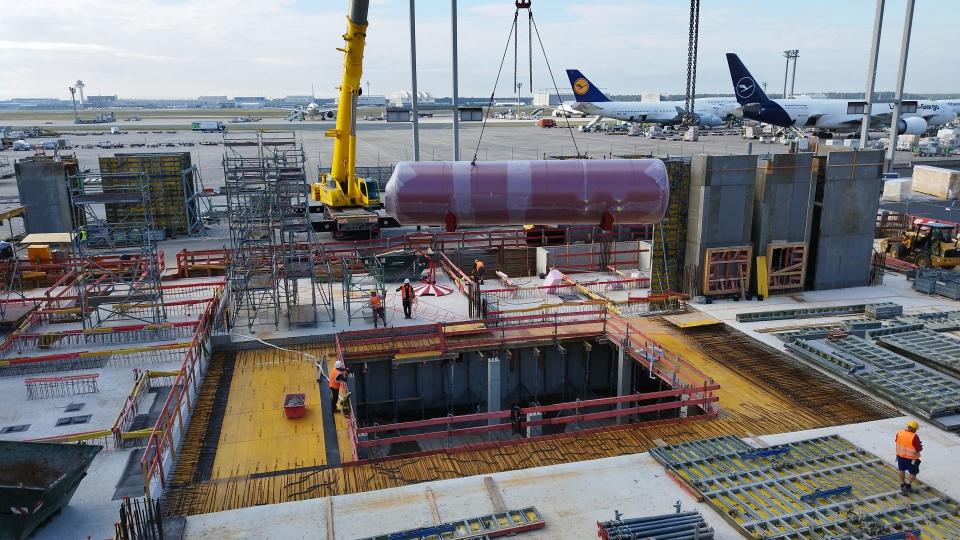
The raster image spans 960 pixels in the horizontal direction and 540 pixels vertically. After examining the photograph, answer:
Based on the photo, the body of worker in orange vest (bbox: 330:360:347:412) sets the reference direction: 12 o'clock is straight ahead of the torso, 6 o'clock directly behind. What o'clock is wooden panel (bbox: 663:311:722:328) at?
The wooden panel is roughly at 11 o'clock from the worker in orange vest.

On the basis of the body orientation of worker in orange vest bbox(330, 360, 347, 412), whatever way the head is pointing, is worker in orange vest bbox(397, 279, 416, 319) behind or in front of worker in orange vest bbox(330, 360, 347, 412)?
in front

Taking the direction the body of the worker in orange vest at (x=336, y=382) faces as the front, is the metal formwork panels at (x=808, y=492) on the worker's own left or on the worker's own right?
on the worker's own right

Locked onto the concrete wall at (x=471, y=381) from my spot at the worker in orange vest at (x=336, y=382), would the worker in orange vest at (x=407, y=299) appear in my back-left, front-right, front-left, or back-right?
front-left

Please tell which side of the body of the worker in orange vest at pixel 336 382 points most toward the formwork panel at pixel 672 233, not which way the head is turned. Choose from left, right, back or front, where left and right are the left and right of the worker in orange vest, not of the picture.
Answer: front

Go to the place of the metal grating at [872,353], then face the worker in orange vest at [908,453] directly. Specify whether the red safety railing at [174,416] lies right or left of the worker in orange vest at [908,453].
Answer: right

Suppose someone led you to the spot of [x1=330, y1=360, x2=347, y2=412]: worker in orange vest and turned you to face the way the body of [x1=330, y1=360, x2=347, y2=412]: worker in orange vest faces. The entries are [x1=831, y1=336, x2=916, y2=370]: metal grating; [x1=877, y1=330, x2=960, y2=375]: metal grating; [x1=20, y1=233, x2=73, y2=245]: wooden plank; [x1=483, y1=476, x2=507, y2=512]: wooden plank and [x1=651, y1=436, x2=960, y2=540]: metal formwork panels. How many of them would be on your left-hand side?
1

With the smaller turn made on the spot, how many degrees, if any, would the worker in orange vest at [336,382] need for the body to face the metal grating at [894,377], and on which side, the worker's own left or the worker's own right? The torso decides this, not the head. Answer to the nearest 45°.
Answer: approximately 45° to the worker's own right

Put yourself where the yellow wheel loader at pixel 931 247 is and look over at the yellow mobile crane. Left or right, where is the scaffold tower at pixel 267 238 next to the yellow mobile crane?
left

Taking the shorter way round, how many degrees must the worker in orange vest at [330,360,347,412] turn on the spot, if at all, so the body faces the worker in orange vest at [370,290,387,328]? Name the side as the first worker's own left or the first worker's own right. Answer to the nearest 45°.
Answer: approximately 45° to the first worker's own left

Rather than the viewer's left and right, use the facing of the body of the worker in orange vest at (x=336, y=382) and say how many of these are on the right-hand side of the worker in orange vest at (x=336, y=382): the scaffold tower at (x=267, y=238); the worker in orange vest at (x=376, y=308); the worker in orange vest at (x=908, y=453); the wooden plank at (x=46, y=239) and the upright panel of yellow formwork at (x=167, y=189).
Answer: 1

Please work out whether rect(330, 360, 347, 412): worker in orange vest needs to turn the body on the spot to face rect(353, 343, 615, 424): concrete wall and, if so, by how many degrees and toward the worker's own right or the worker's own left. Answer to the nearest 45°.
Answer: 0° — they already face it

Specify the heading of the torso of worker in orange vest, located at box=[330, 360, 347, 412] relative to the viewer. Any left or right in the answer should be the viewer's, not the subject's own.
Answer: facing away from the viewer and to the right of the viewer

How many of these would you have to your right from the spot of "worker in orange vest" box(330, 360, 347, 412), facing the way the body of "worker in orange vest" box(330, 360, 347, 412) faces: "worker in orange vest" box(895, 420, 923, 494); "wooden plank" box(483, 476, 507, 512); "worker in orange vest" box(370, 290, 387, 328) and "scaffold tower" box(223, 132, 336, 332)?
2
